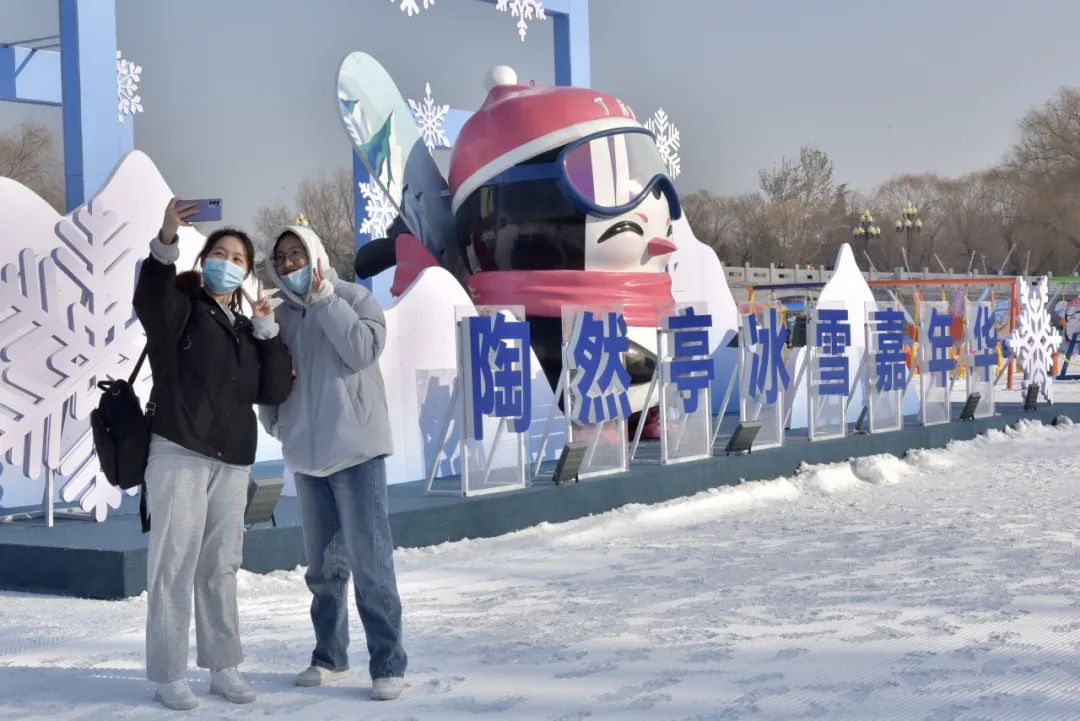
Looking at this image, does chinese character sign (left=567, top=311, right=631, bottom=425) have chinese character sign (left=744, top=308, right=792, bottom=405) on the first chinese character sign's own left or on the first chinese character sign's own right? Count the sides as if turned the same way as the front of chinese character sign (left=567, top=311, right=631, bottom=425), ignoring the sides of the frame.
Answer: on the first chinese character sign's own left

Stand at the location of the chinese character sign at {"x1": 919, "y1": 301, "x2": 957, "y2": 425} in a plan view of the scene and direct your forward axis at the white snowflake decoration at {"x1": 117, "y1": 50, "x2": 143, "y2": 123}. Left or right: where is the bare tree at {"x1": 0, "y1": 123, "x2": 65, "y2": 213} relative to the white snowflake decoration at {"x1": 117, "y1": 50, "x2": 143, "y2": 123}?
right

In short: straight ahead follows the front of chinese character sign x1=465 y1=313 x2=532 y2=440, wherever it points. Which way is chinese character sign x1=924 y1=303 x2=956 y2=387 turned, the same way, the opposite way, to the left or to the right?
the same way

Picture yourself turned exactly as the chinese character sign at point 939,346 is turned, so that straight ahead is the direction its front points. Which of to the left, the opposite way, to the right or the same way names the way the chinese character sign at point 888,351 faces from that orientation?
the same way

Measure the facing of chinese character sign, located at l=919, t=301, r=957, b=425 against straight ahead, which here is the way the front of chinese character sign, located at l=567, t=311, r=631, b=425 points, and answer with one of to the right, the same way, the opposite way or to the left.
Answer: the same way

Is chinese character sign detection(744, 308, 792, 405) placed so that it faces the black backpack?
no

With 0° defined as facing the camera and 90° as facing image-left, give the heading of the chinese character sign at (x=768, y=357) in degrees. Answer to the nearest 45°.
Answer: approximately 315°

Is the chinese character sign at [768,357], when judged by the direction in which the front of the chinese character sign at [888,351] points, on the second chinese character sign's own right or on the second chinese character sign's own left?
on the second chinese character sign's own right

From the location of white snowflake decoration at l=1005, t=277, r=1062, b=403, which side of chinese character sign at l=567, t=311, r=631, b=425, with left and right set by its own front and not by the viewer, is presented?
left

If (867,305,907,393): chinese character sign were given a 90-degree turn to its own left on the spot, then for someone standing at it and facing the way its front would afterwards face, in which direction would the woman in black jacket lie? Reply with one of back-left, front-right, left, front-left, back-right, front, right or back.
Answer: back-right

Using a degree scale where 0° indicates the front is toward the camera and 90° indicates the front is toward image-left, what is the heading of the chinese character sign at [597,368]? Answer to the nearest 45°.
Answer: approximately 315°

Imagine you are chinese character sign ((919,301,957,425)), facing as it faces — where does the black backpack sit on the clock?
The black backpack is roughly at 2 o'clock from the chinese character sign.

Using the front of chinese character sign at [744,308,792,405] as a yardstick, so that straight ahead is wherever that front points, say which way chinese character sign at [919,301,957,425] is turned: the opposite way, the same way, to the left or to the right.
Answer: the same way

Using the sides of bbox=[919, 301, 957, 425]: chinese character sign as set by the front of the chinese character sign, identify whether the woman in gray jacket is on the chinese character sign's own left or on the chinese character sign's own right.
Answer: on the chinese character sign's own right

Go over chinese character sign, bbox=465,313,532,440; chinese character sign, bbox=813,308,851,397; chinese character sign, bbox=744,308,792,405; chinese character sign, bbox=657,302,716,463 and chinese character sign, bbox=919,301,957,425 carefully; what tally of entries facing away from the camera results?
0

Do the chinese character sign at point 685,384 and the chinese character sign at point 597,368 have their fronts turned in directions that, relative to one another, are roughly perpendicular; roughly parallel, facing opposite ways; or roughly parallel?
roughly parallel

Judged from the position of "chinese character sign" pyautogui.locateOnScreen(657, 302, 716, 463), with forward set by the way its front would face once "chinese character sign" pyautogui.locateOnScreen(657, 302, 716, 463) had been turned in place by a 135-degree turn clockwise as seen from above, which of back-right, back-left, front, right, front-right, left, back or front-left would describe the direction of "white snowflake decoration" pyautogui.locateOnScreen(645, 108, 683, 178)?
right

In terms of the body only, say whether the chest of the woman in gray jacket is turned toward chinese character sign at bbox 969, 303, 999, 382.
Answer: no
